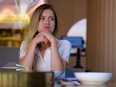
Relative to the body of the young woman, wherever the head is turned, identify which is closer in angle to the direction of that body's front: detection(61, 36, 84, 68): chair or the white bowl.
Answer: the white bowl

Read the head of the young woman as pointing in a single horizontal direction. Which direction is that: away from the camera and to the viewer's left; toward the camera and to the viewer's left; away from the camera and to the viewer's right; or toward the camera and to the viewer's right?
toward the camera and to the viewer's right

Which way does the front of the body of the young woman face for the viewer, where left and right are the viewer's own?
facing the viewer

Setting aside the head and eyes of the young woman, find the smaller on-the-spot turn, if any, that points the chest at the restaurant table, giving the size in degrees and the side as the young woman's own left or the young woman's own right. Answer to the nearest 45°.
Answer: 0° — they already face it

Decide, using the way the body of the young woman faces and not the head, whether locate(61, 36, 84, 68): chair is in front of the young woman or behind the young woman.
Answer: behind

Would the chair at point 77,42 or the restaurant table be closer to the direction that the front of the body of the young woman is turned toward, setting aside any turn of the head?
the restaurant table

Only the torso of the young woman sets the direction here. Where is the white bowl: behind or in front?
in front
